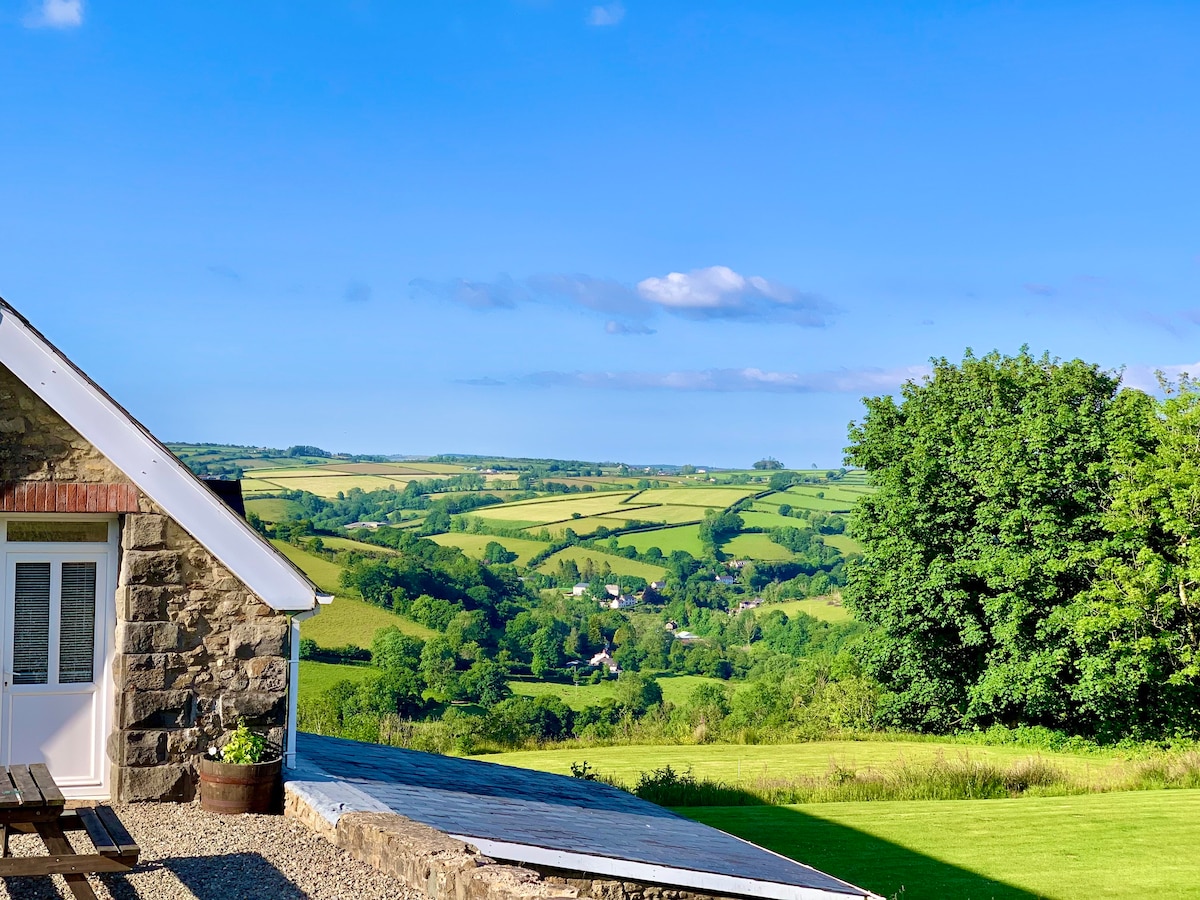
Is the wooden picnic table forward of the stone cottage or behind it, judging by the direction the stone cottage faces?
forward

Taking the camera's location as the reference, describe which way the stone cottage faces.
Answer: facing the viewer

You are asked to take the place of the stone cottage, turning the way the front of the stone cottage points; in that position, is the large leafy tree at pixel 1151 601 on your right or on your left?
on your left

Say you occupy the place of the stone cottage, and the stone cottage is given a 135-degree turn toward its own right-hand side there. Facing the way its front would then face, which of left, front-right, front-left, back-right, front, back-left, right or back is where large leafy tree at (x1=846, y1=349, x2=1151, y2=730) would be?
right

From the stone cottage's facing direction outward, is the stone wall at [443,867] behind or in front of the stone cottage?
in front
